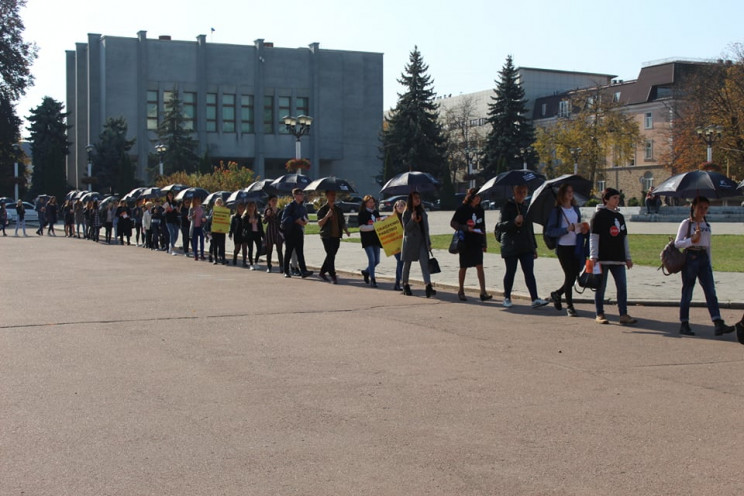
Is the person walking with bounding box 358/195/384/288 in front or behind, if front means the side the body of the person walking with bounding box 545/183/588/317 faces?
behind

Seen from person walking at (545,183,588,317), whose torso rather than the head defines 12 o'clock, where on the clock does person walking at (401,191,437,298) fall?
person walking at (401,191,437,298) is roughly at 6 o'clock from person walking at (545,183,588,317).

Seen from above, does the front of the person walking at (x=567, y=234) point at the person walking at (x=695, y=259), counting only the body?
yes

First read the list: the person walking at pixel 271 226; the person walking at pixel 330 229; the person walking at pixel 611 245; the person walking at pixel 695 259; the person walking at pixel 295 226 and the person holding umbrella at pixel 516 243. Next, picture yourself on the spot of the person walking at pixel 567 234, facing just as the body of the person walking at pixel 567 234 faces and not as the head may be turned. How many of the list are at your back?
4

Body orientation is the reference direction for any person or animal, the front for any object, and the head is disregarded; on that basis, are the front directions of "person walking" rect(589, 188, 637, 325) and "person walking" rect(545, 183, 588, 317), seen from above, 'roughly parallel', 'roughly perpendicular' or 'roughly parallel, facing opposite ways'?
roughly parallel

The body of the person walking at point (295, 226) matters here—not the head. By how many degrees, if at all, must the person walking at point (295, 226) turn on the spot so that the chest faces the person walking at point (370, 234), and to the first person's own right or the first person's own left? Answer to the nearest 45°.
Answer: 0° — they already face them

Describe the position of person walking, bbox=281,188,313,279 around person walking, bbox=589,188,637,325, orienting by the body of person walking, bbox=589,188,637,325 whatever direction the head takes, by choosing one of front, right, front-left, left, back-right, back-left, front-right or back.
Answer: back

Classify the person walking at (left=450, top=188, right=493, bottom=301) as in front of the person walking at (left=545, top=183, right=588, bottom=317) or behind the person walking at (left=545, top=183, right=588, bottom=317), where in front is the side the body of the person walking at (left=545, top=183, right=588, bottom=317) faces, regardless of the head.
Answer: behind

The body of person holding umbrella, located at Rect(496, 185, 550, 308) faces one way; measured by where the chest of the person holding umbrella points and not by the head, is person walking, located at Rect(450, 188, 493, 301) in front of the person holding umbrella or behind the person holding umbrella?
behind

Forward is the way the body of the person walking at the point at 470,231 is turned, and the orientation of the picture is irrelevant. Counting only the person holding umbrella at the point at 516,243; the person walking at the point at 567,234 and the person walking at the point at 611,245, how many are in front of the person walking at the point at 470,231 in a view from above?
3

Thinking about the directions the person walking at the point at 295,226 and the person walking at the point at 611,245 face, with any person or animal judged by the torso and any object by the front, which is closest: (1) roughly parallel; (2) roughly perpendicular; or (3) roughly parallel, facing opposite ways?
roughly parallel

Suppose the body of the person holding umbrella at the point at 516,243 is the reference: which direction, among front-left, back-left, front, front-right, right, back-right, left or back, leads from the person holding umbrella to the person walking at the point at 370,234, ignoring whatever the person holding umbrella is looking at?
back
